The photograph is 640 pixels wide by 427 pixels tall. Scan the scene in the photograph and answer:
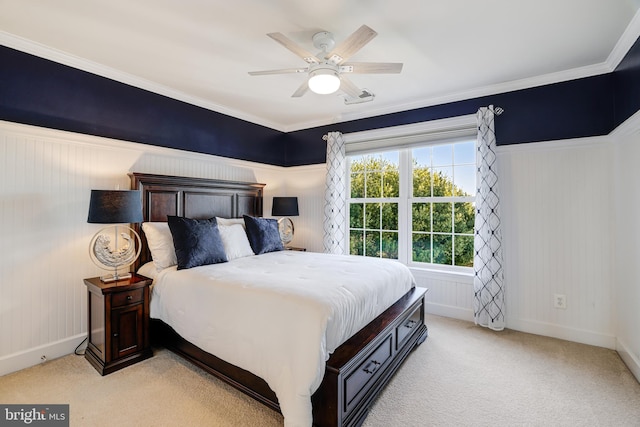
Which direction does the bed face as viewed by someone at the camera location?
facing the viewer and to the right of the viewer

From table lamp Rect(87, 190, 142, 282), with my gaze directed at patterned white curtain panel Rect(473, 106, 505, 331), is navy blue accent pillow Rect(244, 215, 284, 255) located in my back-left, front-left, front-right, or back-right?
front-left

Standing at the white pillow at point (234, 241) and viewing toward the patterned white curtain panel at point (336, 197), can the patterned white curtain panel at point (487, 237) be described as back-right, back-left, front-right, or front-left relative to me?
front-right

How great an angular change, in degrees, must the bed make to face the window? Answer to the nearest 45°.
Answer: approximately 90° to its left

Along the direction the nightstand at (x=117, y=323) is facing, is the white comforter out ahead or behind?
ahead

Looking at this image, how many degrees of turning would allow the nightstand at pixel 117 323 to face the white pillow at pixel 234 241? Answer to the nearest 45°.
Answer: approximately 45° to its left

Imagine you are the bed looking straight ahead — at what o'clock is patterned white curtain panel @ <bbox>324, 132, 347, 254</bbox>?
The patterned white curtain panel is roughly at 8 o'clock from the bed.
